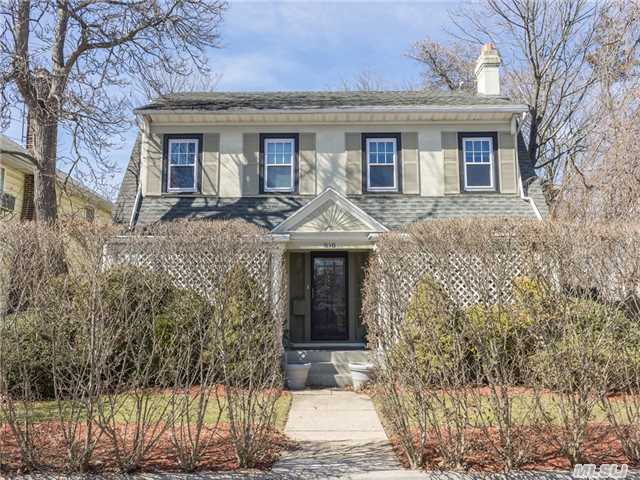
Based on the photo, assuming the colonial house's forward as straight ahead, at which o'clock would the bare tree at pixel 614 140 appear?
The bare tree is roughly at 9 o'clock from the colonial house.

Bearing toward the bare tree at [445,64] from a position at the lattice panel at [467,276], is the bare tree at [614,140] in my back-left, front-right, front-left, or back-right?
front-right

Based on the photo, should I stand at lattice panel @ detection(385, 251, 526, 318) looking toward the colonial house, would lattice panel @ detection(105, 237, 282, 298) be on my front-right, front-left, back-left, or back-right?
front-left

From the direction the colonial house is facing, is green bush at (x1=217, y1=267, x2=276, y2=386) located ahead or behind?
ahead

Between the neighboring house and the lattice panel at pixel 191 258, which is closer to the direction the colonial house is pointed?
the lattice panel

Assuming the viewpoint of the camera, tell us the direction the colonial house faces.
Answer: facing the viewer

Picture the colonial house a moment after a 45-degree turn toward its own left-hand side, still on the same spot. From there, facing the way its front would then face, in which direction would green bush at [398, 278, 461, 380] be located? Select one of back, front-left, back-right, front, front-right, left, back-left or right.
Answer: front-right

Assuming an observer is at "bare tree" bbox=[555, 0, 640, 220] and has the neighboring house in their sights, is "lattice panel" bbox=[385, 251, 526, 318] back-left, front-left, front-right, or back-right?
front-left

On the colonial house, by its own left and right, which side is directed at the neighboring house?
right

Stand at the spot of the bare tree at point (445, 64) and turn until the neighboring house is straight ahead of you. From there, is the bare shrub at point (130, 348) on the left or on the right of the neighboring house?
left

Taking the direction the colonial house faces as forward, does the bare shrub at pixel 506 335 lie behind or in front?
in front

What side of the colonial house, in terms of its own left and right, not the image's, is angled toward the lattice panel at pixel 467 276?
front

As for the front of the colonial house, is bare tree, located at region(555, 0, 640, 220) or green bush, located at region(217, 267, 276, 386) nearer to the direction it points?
the green bush
